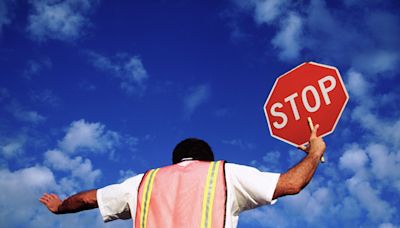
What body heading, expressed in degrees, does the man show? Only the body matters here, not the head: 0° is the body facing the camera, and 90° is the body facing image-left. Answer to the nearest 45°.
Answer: approximately 180°

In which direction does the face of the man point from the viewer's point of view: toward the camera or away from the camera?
away from the camera
